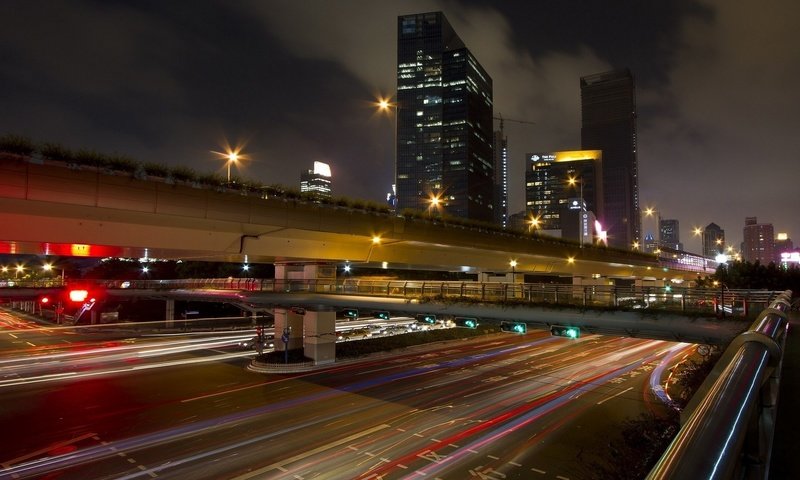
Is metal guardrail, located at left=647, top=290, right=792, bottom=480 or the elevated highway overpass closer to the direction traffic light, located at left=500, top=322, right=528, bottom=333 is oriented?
the metal guardrail

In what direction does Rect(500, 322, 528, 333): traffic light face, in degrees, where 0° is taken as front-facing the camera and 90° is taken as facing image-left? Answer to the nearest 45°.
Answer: approximately 0°

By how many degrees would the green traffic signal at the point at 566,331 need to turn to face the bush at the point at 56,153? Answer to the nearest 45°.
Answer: approximately 45° to its right

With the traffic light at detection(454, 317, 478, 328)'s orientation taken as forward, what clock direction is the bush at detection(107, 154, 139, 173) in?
The bush is roughly at 2 o'clock from the traffic light.

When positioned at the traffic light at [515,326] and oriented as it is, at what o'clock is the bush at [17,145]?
The bush is roughly at 2 o'clock from the traffic light.

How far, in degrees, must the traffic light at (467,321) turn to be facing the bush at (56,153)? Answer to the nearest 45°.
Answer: approximately 45° to its right

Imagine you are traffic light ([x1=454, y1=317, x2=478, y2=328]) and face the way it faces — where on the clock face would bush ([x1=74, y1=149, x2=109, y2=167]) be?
The bush is roughly at 2 o'clock from the traffic light.

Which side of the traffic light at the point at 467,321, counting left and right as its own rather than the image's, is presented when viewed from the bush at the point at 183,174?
right

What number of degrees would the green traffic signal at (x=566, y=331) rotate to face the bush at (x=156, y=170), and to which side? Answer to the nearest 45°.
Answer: approximately 90° to its right

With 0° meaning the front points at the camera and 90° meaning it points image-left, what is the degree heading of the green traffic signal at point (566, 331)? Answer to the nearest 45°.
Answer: approximately 0°
